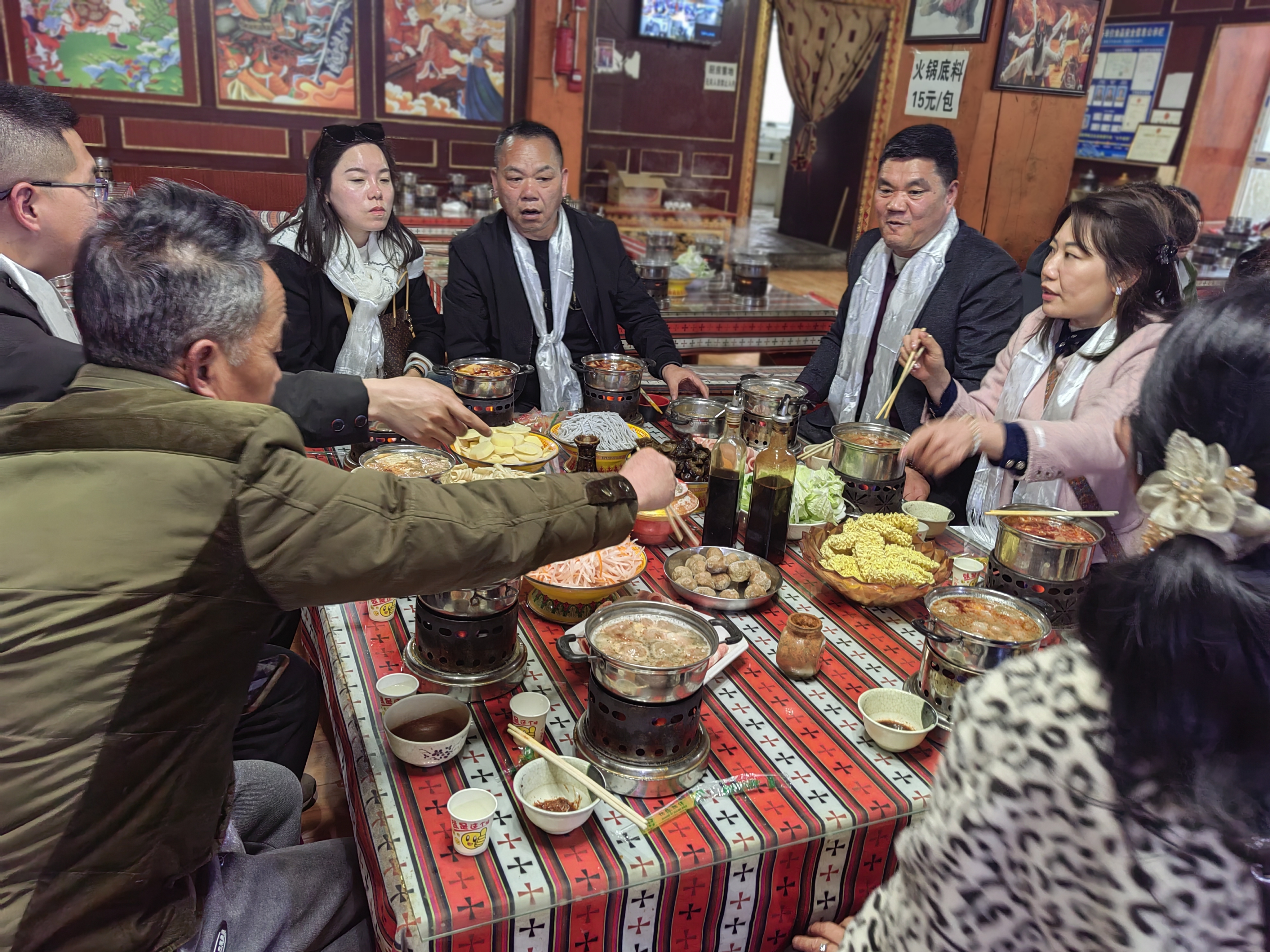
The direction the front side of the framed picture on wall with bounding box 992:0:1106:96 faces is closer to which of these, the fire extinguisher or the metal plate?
the metal plate

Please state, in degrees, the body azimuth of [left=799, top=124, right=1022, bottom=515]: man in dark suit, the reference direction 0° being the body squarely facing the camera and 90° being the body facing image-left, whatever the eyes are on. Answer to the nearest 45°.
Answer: approximately 45°

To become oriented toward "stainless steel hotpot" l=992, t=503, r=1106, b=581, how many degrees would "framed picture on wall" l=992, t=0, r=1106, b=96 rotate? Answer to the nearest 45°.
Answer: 0° — it already faces it

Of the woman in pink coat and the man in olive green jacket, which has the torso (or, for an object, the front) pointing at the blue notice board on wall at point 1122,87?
the man in olive green jacket

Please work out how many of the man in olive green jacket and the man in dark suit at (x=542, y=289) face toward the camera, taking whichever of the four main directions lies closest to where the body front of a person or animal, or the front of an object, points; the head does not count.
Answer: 1

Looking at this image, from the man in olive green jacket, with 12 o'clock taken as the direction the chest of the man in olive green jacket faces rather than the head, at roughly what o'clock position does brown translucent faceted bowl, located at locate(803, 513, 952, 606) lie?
The brown translucent faceted bowl is roughly at 1 o'clock from the man in olive green jacket.

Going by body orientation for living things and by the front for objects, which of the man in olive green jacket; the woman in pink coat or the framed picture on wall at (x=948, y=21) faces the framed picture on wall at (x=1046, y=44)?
the man in olive green jacket

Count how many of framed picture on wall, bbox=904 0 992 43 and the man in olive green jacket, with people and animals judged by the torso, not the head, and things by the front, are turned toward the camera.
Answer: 1

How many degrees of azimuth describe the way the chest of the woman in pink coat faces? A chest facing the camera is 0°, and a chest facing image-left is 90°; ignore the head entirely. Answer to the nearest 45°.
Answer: approximately 45°

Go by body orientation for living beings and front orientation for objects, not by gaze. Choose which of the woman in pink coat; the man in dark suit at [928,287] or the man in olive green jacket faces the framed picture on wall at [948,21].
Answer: the man in olive green jacket

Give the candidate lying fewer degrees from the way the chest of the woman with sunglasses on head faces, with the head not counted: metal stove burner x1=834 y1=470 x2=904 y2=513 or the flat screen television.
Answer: the metal stove burner

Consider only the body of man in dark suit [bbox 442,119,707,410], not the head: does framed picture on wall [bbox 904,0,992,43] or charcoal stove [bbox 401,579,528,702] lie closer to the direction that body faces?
the charcoal stove
